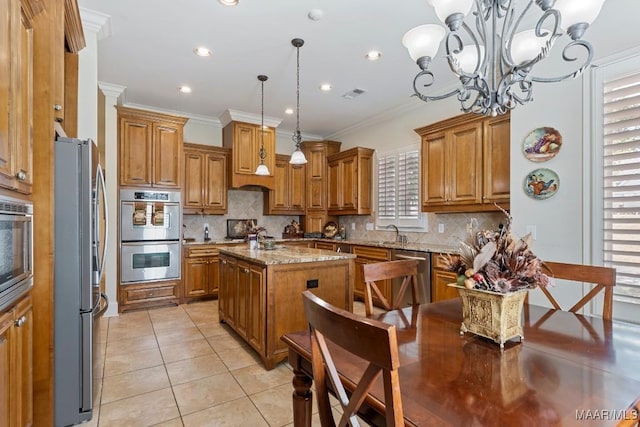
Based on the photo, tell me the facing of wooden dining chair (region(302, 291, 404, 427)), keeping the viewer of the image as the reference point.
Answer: facing away from the viewer and to the right of the viewer

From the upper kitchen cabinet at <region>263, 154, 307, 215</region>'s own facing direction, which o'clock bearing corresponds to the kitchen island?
The kitchen island is roughly at 12 o'clock from the upper kitchen cabinet.

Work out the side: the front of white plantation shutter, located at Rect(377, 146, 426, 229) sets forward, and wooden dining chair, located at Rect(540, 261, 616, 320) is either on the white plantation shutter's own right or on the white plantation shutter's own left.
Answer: on the white plantation shutter's own left

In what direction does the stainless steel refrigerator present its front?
to the viewer's right

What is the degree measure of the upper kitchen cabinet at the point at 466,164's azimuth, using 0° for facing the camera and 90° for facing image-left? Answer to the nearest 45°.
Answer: approximately 45°

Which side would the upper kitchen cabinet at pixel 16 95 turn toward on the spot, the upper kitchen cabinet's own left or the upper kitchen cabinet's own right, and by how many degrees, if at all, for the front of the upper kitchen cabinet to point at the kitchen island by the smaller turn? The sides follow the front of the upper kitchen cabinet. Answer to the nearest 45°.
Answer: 0° — it already faces it

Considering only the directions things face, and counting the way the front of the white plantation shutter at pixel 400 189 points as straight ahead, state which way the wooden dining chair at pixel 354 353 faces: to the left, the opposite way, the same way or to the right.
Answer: the opposite way

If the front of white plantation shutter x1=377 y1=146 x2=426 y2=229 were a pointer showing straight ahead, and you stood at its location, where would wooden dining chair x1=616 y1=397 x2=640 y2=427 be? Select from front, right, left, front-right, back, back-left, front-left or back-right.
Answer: front-left

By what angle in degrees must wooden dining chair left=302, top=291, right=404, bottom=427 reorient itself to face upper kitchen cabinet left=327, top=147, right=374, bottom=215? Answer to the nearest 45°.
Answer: approximately 45° to its left

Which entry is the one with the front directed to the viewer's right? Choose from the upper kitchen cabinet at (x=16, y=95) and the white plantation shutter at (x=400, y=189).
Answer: the upper kitchen cabinet

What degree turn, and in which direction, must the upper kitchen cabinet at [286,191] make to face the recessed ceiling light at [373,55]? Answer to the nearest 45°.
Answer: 0° — it already faces it

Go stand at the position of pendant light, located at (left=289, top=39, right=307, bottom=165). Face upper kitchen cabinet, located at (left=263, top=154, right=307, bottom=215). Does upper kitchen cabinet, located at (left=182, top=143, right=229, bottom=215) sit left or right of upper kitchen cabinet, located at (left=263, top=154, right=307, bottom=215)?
left
